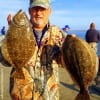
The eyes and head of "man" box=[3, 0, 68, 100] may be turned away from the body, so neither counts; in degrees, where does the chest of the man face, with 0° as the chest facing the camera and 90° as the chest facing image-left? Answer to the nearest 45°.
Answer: approximately 0°
